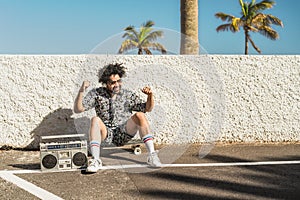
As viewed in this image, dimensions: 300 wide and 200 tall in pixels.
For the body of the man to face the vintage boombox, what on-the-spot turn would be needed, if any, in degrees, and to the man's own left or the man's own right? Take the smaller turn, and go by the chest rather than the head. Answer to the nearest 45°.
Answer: approximately 45° to the man's own right

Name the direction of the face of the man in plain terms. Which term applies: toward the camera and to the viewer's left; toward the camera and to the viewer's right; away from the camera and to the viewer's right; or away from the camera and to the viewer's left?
toward the camera and to the viewer's right

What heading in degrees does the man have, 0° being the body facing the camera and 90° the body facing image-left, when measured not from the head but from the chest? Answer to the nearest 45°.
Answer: approximately 0°

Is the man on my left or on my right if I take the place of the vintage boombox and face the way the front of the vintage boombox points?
on my left

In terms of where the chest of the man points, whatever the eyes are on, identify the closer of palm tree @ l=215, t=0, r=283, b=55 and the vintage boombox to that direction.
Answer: the vintage boombox

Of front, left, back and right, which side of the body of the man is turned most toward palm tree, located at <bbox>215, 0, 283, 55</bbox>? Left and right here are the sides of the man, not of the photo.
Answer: back

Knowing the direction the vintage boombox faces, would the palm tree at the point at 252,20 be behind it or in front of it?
behind

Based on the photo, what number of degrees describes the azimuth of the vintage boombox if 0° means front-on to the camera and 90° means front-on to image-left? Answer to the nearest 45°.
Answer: approximately 0°

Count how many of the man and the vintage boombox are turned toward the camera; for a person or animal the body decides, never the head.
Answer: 2
